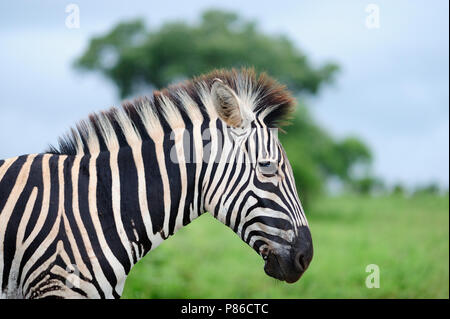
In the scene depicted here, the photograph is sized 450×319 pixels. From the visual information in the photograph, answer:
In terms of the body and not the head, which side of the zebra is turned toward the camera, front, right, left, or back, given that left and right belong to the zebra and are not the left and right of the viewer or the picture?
right

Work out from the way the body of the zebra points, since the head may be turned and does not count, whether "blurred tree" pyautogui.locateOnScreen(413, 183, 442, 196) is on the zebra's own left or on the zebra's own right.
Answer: on the zebra's own left

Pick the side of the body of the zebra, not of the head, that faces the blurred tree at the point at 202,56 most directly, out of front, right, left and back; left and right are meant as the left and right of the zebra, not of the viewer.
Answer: left
